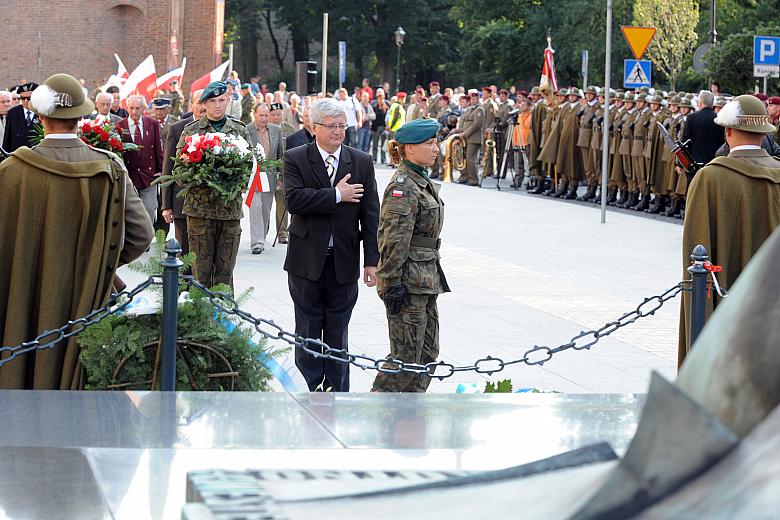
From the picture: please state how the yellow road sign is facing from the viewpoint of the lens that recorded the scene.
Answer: facing the viewer

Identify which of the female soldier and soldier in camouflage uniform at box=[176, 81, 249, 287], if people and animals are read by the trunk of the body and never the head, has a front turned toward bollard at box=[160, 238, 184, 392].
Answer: the soldier in camouflage uniform

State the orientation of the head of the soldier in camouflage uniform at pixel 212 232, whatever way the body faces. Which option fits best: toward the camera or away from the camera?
toward the camera

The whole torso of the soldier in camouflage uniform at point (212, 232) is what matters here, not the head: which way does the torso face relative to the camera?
toward the camera

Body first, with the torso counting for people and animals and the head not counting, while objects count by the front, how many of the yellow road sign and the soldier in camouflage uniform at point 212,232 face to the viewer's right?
0

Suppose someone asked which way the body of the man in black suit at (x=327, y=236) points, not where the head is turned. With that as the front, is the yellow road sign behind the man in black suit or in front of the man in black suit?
behind

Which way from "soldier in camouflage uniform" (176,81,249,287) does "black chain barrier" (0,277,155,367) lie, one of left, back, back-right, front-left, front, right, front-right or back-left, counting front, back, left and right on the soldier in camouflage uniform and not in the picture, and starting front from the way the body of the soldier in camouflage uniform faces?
front

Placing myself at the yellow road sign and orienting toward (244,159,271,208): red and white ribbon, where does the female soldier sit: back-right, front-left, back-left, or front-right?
front-left

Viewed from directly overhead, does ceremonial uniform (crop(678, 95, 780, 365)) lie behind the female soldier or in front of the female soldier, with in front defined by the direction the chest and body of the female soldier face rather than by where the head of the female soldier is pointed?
in front

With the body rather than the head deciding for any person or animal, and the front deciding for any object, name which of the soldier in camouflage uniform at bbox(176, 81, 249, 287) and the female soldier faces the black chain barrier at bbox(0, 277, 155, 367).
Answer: the soldier in camouflage uniform

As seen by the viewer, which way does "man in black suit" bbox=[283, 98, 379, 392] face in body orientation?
toward the camera
